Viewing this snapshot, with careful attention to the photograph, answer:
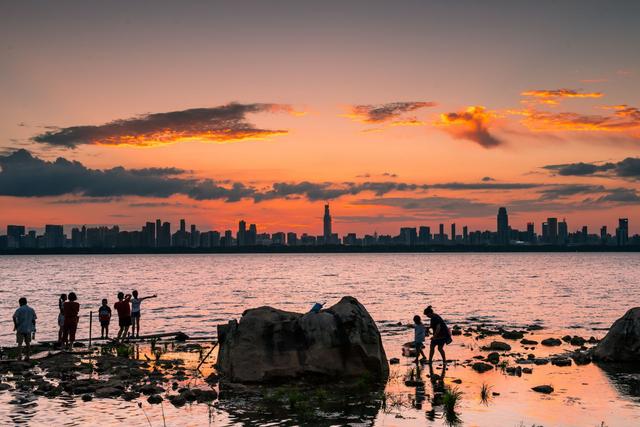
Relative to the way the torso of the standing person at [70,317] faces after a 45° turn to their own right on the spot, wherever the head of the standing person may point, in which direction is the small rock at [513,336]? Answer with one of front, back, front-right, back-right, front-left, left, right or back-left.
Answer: front-right

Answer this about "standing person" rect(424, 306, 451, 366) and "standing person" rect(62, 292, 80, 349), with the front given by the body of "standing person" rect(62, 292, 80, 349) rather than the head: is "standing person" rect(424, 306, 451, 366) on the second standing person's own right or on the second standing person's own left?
on the second standing person's own right

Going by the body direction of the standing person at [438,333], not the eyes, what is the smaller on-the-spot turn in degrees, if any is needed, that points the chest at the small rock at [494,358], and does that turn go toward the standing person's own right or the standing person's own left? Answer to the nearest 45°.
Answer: approximately 135° to the standing person's own right

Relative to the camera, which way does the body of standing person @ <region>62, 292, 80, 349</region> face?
away from the camera

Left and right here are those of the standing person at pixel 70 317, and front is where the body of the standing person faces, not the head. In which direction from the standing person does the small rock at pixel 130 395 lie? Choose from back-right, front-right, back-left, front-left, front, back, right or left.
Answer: back

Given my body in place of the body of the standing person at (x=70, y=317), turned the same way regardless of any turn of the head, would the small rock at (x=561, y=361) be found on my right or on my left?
on my right

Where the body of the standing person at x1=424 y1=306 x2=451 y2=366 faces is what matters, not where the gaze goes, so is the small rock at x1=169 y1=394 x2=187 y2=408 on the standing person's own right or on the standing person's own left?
on the standing person's own left

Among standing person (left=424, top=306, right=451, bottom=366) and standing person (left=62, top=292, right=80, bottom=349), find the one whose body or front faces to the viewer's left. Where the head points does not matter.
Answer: standing person (left=424, top=306, right=451, bottom=366)

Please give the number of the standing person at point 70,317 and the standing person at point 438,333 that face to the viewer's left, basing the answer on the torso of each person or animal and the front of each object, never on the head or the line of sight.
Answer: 1

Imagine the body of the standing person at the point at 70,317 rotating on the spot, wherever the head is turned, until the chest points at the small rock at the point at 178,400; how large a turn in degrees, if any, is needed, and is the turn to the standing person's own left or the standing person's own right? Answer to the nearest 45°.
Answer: approximately 180°

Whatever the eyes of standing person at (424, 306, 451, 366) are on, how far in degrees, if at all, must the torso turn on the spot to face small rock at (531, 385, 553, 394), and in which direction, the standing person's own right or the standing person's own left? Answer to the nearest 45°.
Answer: approximately 135° to the standing person's own left

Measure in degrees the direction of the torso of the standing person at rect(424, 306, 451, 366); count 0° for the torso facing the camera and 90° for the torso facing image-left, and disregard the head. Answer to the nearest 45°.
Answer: approximately 90°

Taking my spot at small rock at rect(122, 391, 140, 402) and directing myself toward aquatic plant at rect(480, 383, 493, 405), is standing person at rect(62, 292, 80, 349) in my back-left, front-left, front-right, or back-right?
back-left
